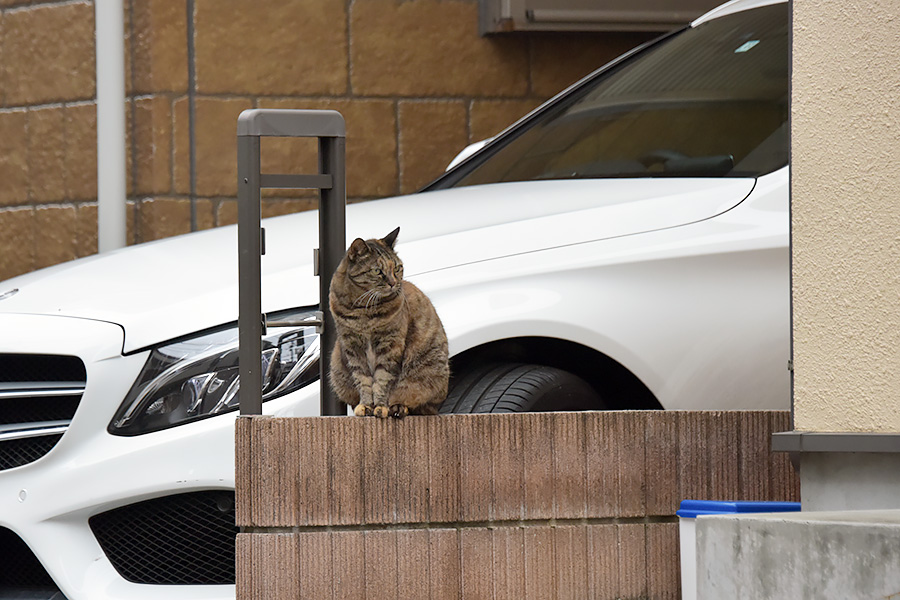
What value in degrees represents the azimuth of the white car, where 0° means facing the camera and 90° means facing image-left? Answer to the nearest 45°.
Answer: approximately 45°

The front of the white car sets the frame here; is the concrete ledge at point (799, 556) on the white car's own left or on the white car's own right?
on the white car's own left
